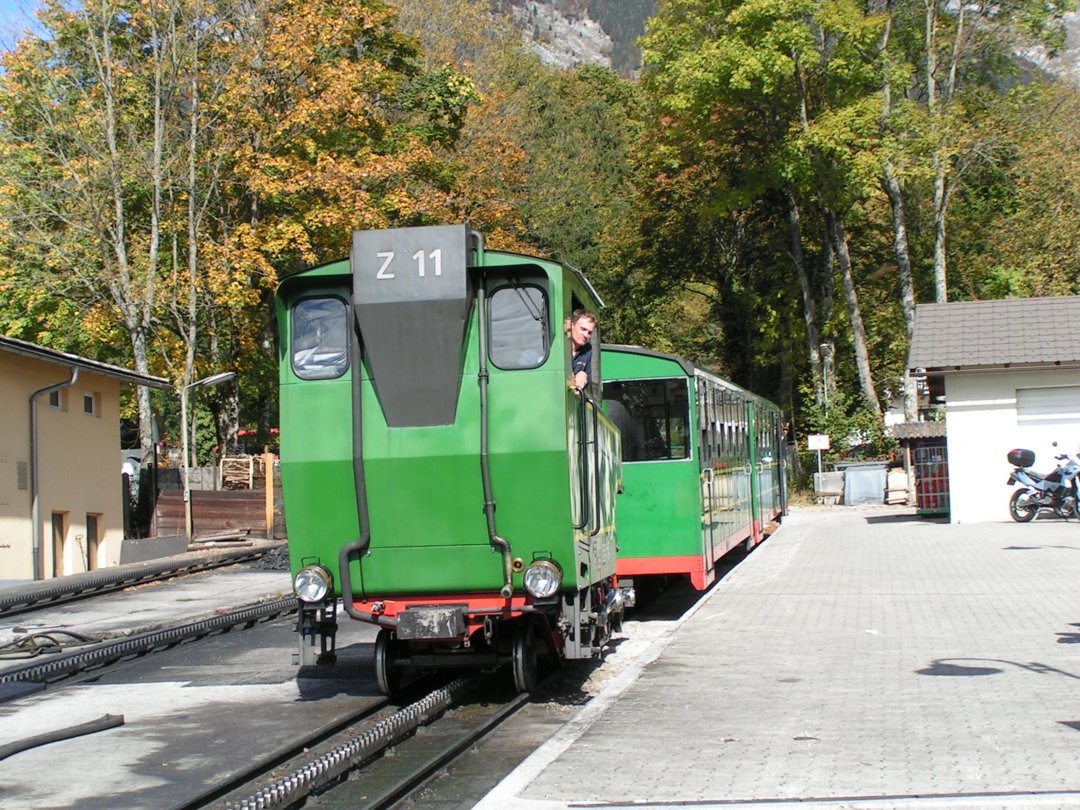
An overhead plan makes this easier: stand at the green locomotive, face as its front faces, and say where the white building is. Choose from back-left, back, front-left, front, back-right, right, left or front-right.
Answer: back-left

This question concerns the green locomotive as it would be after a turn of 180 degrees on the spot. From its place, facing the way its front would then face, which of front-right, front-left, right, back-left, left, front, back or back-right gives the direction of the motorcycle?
front-right

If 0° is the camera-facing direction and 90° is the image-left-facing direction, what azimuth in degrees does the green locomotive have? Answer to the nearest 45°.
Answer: approximately 0°

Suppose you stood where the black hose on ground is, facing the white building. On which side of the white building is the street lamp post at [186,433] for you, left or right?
left

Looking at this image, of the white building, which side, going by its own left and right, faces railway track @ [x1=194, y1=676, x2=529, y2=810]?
front

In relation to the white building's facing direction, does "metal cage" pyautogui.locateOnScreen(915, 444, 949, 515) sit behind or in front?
behind

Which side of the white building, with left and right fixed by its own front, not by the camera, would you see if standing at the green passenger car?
front

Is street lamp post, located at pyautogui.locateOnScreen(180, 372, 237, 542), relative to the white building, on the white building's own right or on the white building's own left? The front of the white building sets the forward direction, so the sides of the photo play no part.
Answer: on the white building's own right
